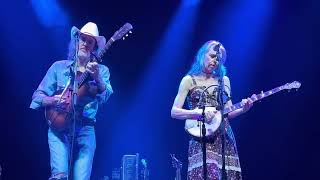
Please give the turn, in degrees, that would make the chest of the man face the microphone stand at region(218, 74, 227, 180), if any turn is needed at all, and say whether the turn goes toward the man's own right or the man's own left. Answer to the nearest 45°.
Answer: approximately 90° to the man's own left

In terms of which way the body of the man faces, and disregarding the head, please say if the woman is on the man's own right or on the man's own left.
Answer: on the man's own left

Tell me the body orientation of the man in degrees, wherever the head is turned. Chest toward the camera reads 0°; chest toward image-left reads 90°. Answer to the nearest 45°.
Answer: approximately 0°
